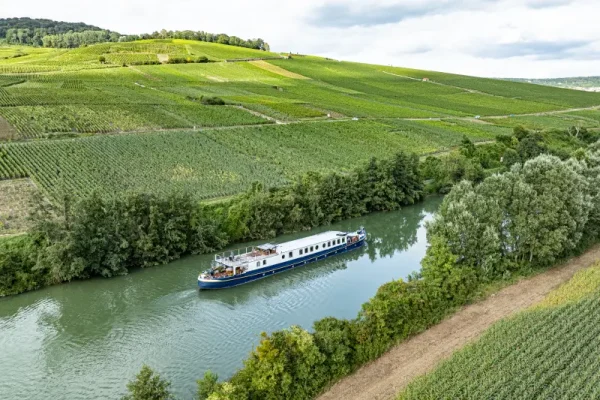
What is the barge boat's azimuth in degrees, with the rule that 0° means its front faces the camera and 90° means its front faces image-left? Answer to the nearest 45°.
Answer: approximately 225°

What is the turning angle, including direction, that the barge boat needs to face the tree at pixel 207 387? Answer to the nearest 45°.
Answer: approximately 135° to its right

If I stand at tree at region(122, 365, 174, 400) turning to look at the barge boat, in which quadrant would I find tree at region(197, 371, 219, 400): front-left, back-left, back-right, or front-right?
front-right

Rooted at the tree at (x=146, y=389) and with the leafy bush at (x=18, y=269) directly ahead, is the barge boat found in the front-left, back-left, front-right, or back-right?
front-right

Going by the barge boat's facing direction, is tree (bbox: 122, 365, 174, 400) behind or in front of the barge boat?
behind

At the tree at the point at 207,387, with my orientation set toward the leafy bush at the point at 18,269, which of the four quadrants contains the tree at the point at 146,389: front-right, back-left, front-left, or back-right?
front-left

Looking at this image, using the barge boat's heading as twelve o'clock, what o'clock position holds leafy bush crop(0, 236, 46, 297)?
The leafy bush is roughly at 7 o'clock from the barge boat.
